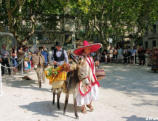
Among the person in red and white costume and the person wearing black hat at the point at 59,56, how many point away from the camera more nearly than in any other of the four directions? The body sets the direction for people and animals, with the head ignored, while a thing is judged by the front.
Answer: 0

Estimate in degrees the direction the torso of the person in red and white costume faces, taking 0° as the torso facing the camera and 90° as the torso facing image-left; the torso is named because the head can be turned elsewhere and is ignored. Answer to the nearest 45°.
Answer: approximately 45°

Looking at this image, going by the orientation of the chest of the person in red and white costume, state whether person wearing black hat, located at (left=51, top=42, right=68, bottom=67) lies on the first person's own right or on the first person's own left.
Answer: on the first person's own right

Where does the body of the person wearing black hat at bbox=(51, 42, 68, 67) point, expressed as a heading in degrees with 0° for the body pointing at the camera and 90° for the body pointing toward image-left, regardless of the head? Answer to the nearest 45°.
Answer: approximately 0°

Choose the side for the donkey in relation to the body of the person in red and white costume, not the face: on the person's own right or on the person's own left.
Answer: on the person's own right
